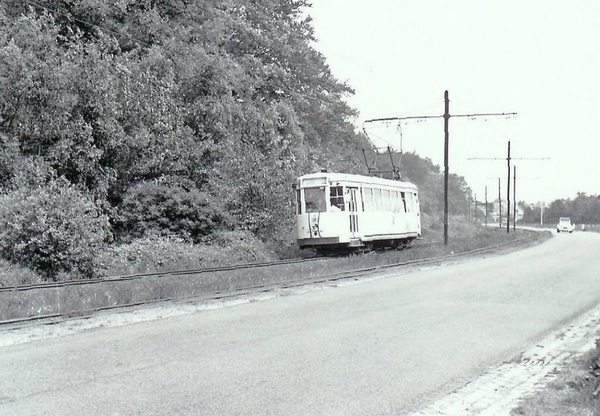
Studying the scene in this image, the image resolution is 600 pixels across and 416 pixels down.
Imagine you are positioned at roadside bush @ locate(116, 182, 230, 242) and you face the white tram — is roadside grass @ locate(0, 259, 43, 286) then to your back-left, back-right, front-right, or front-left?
back-right

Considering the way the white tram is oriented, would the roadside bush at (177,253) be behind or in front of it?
in front

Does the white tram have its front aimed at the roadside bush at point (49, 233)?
yes

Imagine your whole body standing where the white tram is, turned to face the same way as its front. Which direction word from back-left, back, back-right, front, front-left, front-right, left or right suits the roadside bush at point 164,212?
front-right

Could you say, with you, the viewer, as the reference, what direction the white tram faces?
facing the viewer and to the left of the viewer

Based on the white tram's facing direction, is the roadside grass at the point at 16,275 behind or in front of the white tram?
in front
